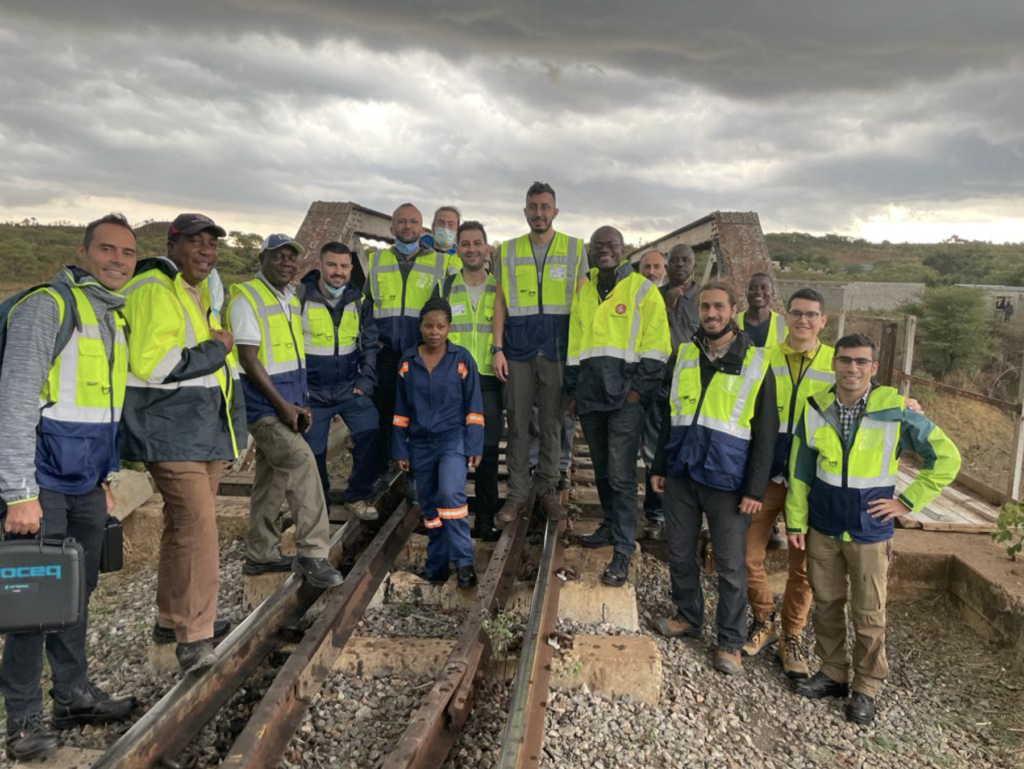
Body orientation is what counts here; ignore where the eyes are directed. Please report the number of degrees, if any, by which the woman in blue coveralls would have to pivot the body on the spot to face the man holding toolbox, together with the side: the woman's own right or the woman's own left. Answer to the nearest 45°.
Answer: approximately 45° to the woman's own right

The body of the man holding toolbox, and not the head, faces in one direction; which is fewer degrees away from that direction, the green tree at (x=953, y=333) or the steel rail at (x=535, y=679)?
the steel rail

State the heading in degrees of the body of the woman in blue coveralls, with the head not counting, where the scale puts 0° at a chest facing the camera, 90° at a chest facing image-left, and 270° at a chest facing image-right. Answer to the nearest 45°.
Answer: approximately 0°

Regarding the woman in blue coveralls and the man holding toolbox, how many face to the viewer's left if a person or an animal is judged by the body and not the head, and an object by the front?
0

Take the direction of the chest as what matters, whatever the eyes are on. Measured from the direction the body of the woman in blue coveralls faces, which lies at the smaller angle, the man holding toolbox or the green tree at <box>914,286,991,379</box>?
the man holding toolbox

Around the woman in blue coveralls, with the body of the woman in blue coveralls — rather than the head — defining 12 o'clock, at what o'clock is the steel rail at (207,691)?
The steel rail is roughly at 1 o'clock from the woman in blue coveralls.

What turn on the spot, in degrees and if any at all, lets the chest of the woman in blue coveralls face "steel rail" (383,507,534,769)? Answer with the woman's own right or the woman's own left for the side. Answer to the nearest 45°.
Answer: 0° — they already face it

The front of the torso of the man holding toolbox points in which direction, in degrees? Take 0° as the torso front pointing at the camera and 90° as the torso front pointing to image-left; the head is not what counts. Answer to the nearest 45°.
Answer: approximately 315°

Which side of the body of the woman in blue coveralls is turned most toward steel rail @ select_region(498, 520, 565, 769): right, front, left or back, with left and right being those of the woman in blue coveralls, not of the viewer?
front

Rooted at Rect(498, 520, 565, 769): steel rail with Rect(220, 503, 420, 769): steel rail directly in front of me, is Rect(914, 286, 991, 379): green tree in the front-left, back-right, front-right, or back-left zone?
back-right
